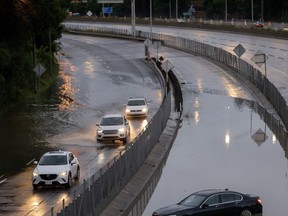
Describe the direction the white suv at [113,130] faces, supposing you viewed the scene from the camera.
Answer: facing the viewer

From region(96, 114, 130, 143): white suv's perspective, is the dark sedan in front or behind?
in front

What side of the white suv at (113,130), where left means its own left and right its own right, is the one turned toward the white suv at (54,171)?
front
